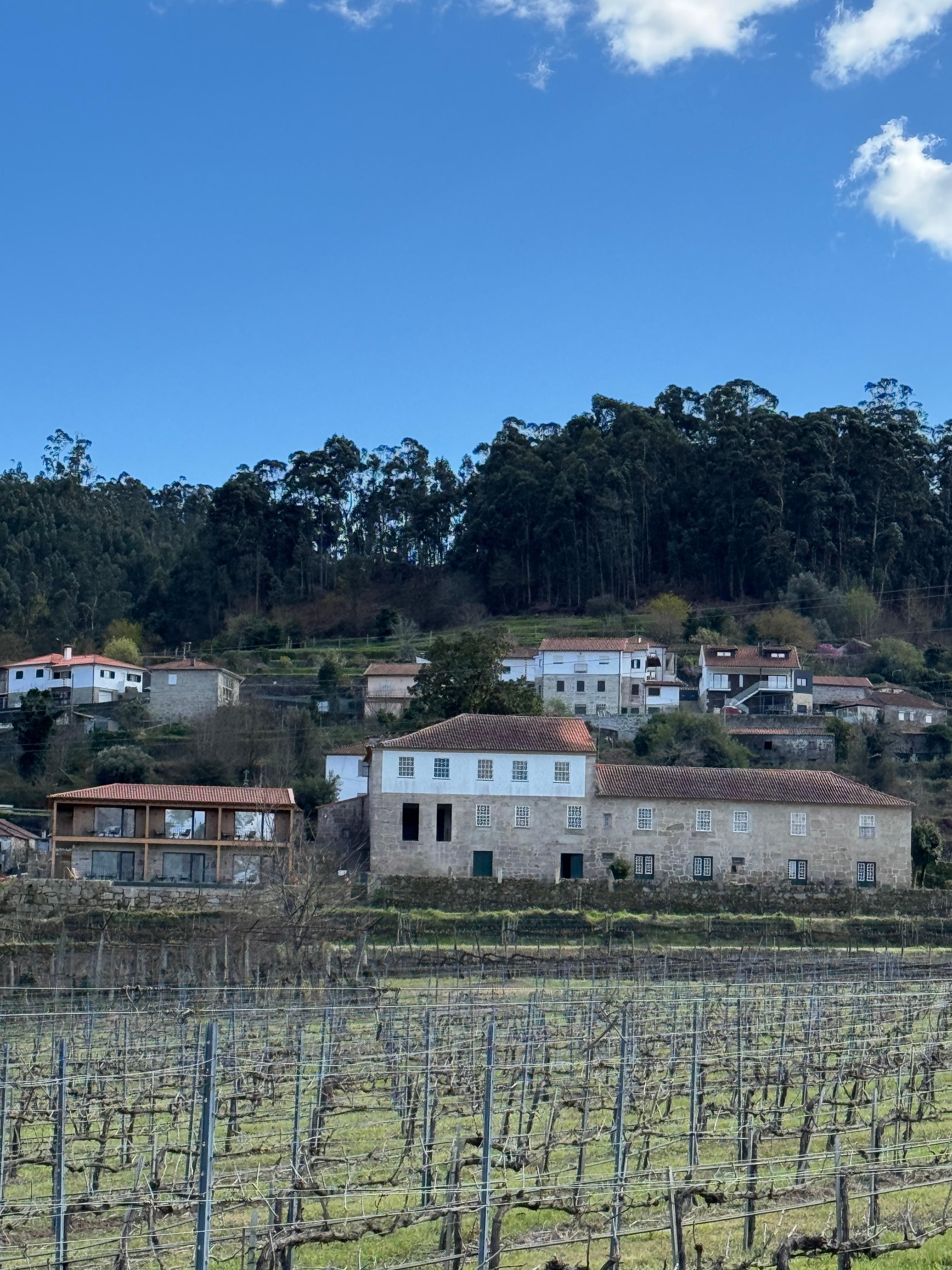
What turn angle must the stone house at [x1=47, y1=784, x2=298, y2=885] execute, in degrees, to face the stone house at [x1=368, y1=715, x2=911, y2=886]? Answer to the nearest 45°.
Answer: approximately 90° to its left

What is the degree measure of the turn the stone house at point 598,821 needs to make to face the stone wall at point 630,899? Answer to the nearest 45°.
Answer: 0° — it already faces it

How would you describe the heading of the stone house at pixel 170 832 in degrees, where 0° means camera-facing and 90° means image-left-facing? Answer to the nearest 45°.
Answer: approximately 0°

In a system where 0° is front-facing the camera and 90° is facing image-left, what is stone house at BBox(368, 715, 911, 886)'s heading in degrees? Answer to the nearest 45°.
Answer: approximately 0°

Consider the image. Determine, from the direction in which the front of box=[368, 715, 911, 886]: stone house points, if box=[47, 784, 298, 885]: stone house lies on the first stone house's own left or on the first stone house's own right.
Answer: on the first stone house's own right

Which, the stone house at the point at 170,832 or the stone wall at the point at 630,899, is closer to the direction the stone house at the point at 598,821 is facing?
the stone wall

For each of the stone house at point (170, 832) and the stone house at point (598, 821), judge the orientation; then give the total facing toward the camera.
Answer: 2
